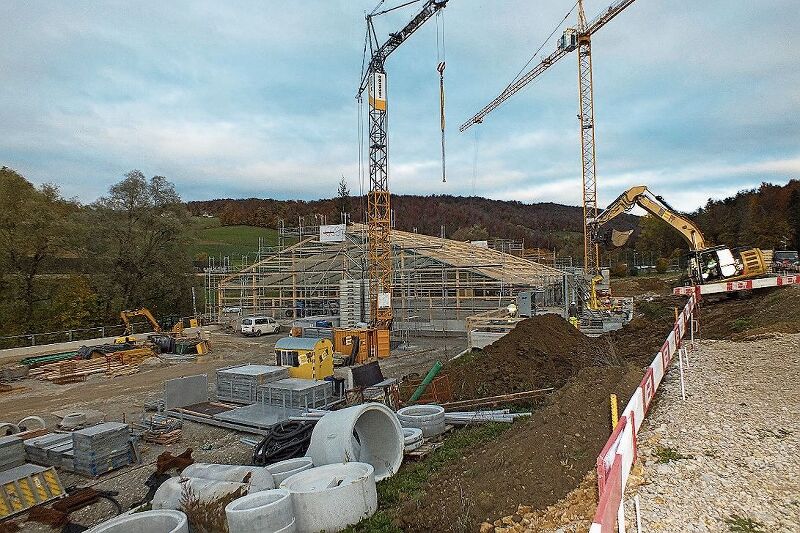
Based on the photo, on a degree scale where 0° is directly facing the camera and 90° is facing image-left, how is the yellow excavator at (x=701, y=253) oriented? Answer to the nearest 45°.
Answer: approximately 90°

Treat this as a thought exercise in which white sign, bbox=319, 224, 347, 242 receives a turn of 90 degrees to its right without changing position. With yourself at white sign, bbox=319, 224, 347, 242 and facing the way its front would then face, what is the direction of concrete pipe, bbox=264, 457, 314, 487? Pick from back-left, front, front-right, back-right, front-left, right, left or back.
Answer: left

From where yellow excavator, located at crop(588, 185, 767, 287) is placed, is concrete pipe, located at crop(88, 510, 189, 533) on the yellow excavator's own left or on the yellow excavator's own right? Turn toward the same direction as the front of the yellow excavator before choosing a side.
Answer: on the yellow excavator's own left

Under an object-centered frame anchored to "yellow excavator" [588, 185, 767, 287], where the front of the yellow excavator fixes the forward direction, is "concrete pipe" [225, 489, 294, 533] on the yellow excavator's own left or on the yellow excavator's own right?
on the yellow excavator's own left

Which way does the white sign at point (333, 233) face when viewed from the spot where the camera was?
facing the viewer

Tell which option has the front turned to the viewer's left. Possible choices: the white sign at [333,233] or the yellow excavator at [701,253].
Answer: the yellow excavator

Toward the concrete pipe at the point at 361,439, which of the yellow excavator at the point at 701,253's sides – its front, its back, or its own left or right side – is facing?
left

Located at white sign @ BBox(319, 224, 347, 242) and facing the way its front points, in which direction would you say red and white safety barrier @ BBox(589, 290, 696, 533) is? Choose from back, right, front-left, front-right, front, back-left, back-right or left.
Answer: front

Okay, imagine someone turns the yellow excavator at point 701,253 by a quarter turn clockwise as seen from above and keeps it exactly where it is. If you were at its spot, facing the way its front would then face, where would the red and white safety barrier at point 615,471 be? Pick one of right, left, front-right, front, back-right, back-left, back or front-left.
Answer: back

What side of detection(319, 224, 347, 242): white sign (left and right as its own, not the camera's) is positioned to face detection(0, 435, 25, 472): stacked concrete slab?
front

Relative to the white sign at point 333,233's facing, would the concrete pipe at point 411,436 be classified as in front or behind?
in front

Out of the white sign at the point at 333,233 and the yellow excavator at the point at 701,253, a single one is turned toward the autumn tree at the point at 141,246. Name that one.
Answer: the yellow excavator

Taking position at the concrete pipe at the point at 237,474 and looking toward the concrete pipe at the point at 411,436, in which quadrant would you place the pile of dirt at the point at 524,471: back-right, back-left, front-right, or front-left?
front-right

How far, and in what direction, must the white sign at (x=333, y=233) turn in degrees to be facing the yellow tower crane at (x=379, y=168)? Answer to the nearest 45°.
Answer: approximately 45° to its left

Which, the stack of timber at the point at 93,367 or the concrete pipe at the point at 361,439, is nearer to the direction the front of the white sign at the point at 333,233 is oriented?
the concrete pipe

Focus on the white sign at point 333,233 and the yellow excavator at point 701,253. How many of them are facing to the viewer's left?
1

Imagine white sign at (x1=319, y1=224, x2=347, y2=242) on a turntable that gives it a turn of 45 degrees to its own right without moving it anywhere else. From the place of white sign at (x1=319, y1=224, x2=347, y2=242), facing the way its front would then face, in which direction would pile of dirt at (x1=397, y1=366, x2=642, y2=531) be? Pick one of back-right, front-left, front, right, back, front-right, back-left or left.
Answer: front-left

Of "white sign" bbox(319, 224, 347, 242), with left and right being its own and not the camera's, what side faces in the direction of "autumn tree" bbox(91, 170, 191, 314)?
right

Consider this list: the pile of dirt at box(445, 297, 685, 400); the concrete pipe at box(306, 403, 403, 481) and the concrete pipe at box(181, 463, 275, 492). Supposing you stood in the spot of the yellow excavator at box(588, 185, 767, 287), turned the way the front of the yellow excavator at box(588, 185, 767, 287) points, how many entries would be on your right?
0
